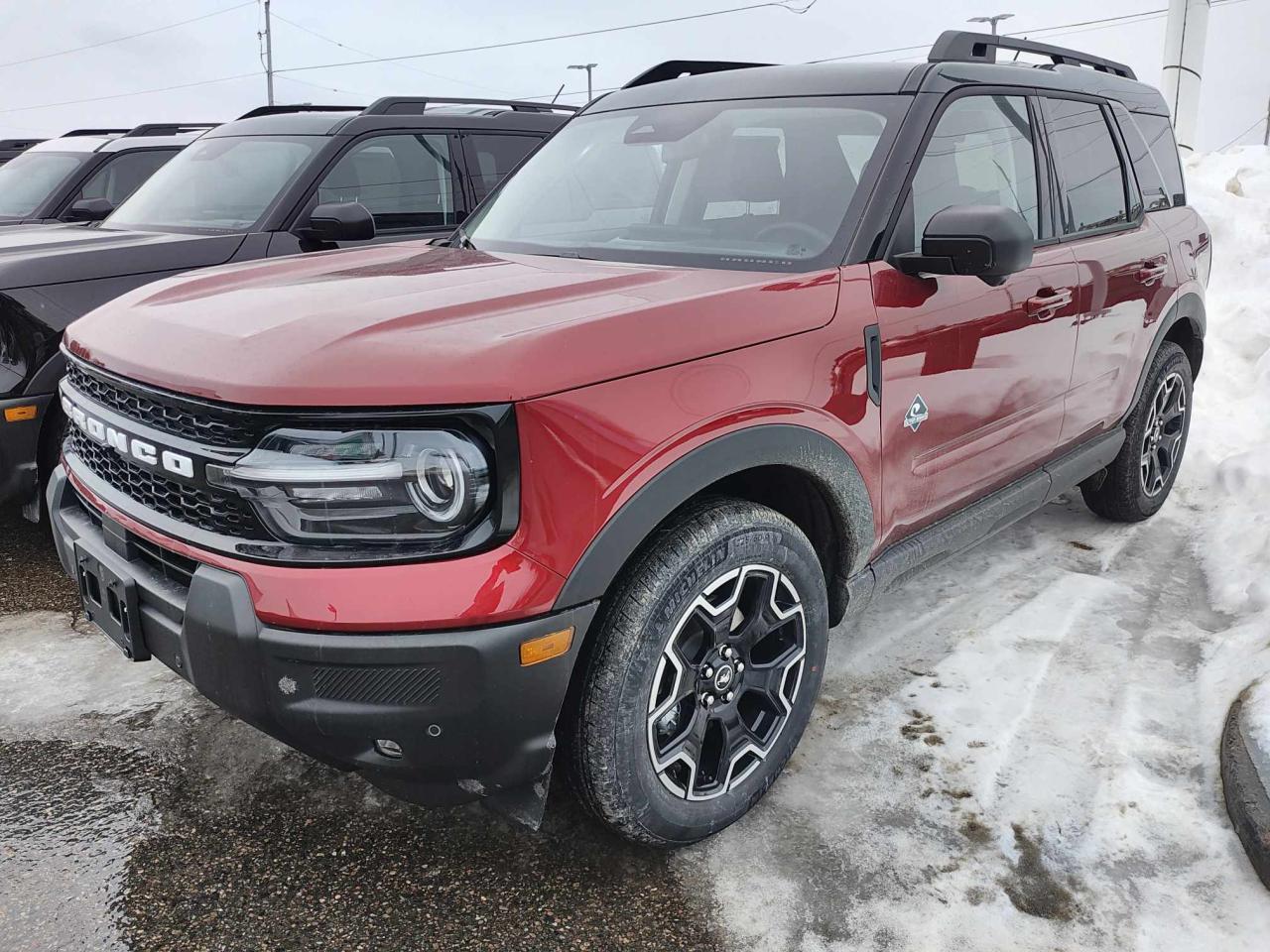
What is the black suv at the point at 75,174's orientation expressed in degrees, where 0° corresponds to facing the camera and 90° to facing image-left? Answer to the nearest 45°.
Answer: approximately 45°

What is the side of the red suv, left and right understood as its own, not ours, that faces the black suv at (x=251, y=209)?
right

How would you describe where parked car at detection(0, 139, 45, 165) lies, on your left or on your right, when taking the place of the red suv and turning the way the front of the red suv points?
on your right

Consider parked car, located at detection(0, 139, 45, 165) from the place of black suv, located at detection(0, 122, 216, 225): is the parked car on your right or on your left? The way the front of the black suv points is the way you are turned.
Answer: on your right

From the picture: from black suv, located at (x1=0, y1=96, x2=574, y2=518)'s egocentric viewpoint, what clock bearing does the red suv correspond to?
The red suv is roughly at 10 o'clock from the black suv.

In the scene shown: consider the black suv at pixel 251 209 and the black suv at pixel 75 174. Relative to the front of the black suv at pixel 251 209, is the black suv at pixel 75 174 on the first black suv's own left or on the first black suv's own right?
on the first black suv's own right

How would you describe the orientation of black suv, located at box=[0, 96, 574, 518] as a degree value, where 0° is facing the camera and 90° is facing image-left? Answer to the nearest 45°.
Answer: approximately 45°

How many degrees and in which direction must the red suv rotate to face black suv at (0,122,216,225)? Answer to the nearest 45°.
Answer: approximately 90° to its right

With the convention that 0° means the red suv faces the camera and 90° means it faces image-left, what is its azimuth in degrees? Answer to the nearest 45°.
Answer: approximately 45°

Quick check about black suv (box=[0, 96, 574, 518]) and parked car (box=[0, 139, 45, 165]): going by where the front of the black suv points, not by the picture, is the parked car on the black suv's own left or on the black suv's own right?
on the black suv's own right
